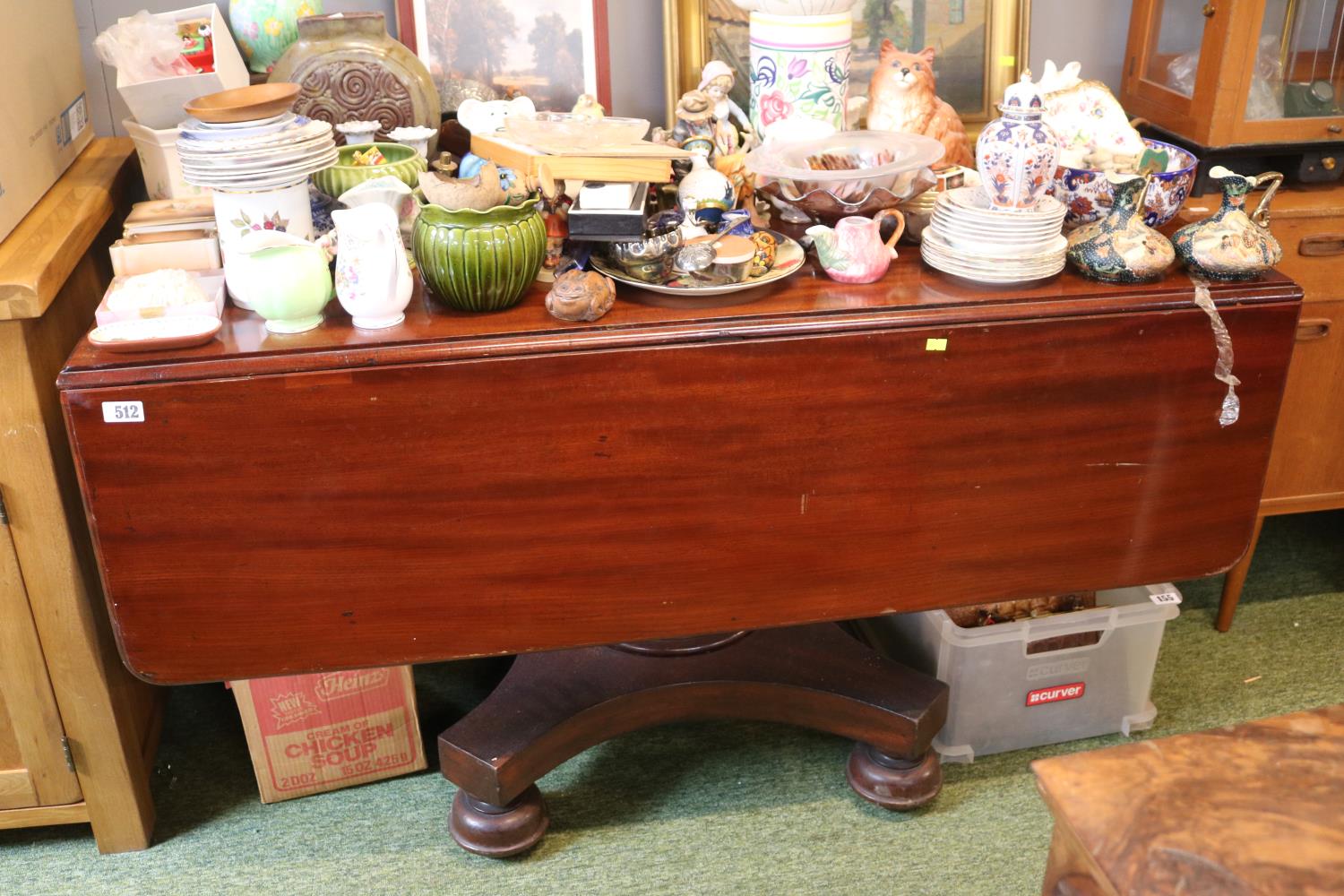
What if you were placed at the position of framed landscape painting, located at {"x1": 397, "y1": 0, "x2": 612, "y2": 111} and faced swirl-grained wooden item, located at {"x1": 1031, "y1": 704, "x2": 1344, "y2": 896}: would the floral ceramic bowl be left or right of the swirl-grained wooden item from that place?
left

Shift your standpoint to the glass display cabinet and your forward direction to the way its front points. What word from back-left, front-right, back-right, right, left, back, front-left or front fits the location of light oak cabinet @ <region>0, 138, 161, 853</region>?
front-right

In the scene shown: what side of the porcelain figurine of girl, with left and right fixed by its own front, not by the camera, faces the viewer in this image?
front

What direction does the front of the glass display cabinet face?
toward the camera

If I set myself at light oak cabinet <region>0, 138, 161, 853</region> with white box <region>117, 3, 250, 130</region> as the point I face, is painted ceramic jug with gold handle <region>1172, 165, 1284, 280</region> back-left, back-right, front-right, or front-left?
front-right

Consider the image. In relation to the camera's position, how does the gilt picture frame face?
facing the viewer

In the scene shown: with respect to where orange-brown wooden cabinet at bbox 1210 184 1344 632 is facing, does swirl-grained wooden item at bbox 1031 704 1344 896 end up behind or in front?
in front

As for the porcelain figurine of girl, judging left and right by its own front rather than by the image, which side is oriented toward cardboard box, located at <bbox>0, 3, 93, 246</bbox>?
right
